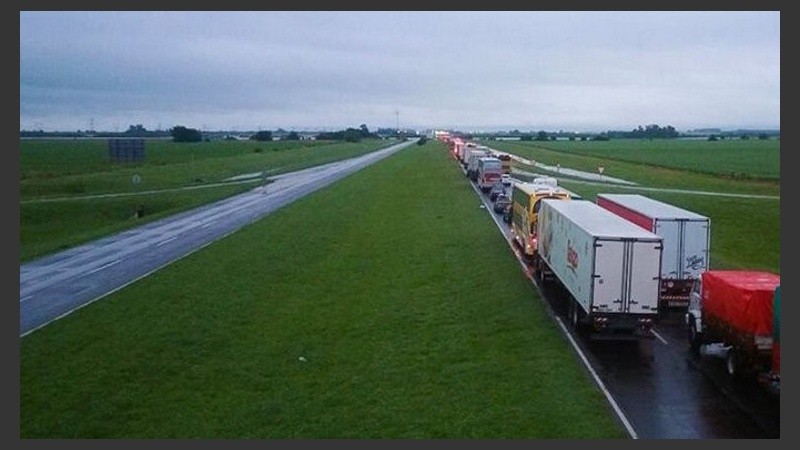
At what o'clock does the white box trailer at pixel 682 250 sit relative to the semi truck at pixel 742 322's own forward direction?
The white box trailer is roughly at 1 o'clock from the semi truck.

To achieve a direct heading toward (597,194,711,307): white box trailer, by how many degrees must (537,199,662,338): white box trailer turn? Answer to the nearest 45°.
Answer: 0° — it already faces it

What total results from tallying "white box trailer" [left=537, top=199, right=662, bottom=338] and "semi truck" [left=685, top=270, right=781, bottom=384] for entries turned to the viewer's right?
0

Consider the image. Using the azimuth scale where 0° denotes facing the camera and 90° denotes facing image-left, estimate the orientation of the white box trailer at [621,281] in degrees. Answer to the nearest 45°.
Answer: approximately 180°

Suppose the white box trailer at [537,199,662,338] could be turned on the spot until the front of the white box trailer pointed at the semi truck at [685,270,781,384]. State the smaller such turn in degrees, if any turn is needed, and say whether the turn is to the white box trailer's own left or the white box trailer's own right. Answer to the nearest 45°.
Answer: approximately 135° to the white box trailer's own right

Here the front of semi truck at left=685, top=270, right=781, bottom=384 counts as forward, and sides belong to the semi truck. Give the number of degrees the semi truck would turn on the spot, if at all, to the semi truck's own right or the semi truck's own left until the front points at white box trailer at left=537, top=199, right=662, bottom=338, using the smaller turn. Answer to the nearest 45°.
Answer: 0° — it already faces it

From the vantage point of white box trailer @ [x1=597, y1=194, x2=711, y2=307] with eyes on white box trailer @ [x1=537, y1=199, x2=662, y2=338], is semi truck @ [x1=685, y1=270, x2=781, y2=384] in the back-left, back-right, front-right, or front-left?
front-left

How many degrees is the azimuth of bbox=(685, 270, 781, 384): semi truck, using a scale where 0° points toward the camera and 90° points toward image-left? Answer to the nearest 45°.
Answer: approximately 135°
